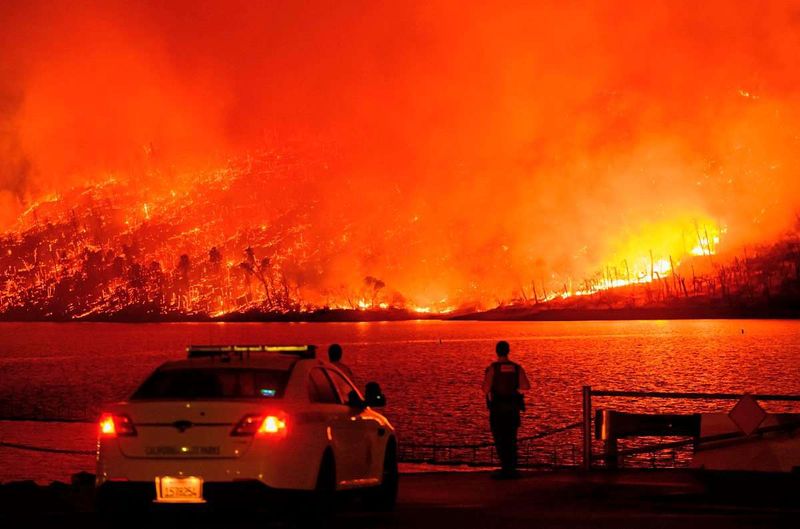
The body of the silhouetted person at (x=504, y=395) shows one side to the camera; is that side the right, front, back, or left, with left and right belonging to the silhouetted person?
back

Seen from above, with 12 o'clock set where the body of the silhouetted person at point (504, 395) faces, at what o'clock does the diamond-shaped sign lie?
The diamond-shaped sign is roughly at 4 o'clock from the silhouetted person.

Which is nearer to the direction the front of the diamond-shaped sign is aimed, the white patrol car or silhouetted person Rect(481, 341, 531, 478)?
the white patrol car

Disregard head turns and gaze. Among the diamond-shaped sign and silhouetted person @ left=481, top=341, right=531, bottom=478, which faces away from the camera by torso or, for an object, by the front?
the silhouetted person

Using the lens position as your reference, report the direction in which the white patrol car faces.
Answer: facing away from the viewer and to the right of the viewer

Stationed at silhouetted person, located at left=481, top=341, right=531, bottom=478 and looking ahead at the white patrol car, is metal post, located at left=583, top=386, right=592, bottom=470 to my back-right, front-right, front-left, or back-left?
back-left

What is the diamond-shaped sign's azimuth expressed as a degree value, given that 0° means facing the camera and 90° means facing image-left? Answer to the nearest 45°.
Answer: approximately 0°

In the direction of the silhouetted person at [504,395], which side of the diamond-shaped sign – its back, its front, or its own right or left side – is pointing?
right

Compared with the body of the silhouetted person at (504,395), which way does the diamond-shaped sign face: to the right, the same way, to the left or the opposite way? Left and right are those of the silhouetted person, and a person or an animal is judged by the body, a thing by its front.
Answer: the opposite way
